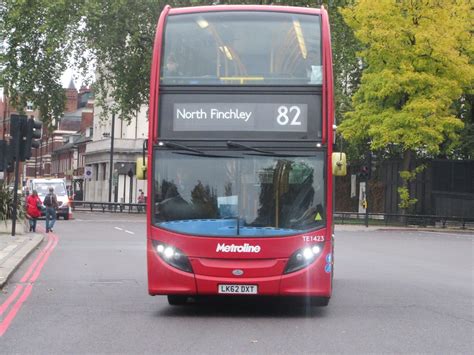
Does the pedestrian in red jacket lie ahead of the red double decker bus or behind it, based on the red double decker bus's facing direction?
behind

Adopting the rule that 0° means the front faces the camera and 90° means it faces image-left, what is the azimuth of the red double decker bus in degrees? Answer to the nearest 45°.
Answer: approximately 0°
